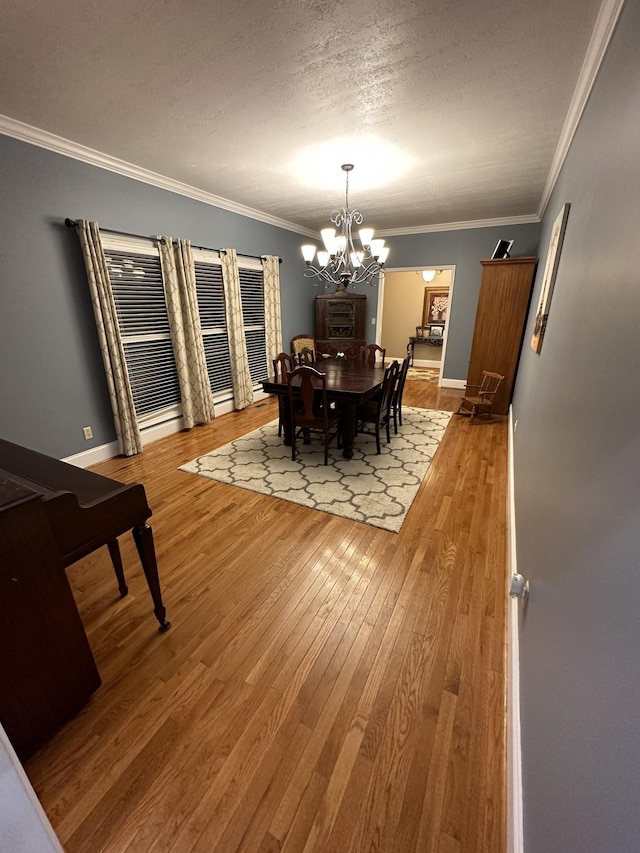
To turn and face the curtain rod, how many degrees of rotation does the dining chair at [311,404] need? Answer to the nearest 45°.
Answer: approximately 90° to its left

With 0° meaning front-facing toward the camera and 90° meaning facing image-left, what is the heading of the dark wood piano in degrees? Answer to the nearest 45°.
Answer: approximately 225°

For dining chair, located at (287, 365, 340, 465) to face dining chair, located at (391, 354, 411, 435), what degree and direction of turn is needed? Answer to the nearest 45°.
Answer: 0° — it already faces it

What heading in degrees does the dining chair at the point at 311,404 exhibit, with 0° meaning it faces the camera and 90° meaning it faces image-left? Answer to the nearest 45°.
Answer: approximately 225°

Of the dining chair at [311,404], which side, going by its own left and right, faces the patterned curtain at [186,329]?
left

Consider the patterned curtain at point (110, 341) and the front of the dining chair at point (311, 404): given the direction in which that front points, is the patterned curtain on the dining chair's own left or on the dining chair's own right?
on the dining chair's own left
